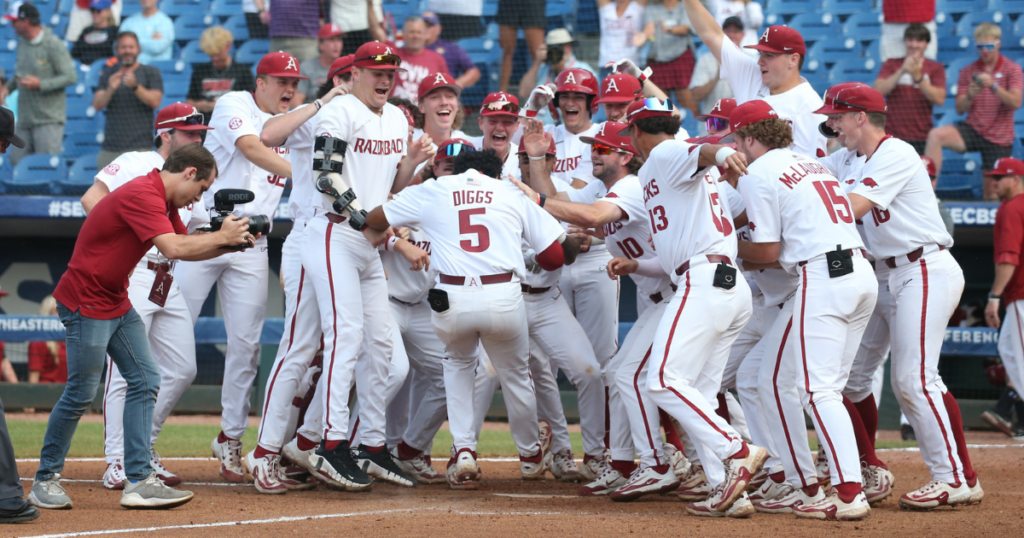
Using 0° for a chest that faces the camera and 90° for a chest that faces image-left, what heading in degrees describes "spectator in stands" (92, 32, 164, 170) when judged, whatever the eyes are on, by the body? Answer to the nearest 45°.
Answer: approximately 0°

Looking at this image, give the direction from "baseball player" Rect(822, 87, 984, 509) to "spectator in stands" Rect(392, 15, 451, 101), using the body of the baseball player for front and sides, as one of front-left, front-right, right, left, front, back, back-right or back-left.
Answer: front-right

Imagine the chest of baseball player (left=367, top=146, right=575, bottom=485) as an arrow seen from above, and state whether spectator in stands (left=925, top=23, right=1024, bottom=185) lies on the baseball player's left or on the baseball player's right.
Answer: on the baseball player's right

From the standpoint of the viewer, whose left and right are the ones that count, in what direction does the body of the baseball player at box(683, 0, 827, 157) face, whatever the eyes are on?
facing the viewer and to the left of the viewer

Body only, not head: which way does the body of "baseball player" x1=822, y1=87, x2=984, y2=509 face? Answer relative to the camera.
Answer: to the viewer's left

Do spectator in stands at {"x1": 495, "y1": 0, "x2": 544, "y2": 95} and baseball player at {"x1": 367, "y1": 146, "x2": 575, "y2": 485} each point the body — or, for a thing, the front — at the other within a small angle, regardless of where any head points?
yes

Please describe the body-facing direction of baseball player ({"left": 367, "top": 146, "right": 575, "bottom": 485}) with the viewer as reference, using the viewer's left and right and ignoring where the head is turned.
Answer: facing away from the viewer

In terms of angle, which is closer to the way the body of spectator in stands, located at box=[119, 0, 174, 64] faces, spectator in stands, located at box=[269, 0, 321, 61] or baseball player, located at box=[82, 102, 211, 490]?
the baseball player

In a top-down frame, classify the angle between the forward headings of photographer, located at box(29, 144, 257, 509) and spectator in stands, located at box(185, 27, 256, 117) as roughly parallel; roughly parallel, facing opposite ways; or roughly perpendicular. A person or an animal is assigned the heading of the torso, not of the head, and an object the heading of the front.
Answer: roughly perpendicular

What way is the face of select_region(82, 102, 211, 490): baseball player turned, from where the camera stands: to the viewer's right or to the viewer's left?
to the viewer's right

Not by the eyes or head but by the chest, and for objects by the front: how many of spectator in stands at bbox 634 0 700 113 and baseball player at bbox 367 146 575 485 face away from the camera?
1

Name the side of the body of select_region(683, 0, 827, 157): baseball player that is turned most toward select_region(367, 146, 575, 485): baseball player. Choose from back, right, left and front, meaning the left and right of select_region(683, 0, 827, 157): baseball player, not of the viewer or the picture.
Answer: front

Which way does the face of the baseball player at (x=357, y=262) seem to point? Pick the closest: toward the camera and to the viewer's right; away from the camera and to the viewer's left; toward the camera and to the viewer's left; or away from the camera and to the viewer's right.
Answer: toward the camera and to the viewer's right

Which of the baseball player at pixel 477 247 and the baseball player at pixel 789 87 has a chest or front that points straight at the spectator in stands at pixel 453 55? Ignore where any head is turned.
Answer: the baseball player at pixel 477 247

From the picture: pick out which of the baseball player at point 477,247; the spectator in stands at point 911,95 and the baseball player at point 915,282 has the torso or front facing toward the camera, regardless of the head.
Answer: the spectator in stands

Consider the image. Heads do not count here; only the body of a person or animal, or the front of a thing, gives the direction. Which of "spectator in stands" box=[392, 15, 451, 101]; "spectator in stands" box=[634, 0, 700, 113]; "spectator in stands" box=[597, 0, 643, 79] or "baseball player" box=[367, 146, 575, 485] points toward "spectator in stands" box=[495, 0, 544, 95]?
the baseball player
